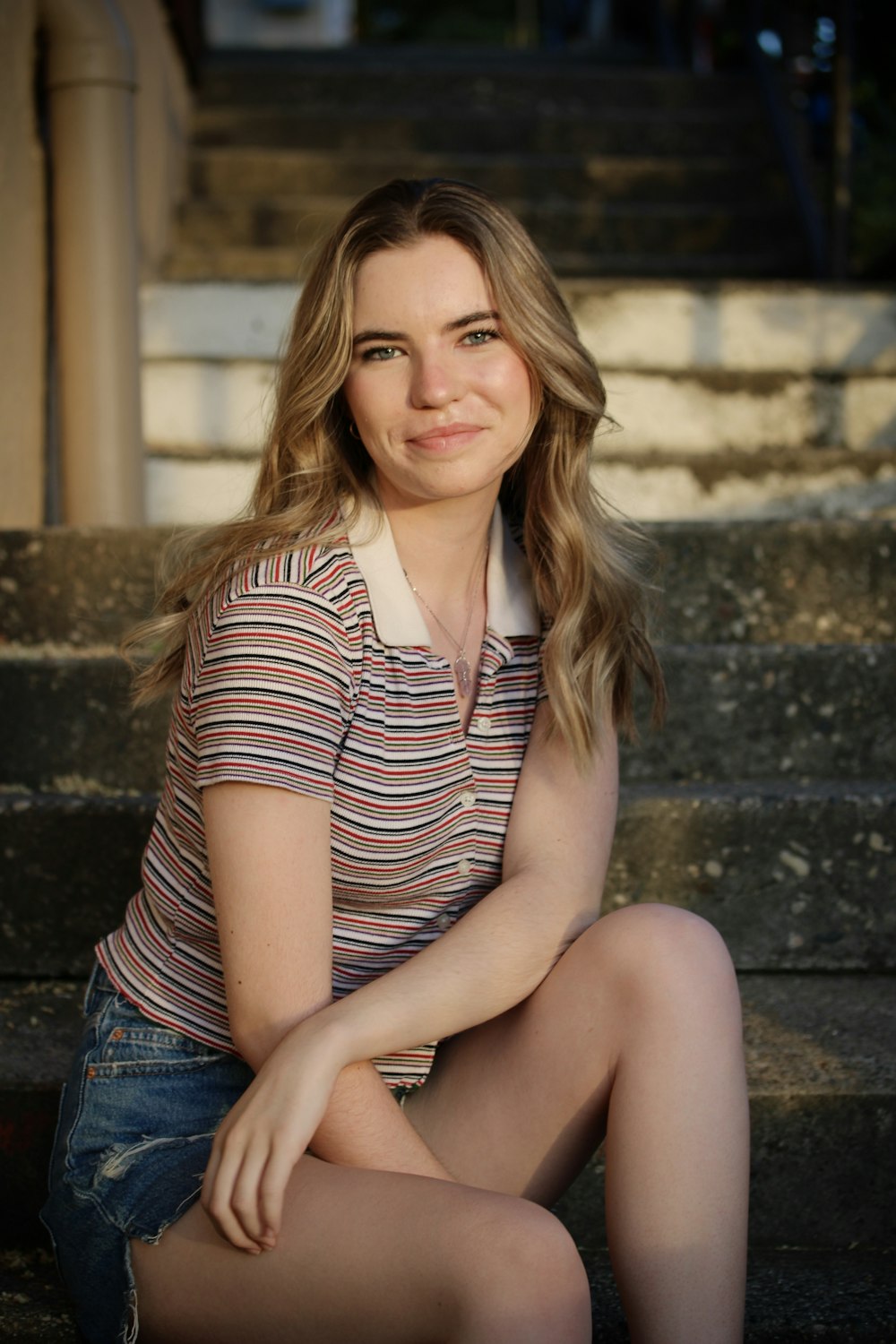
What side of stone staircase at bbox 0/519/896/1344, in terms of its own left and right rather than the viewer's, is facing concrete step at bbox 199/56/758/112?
back

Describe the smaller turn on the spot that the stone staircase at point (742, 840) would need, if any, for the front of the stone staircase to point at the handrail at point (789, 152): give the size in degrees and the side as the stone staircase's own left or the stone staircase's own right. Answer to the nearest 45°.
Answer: approximately 180°

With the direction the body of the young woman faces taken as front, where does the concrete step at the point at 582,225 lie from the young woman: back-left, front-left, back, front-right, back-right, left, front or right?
back-left

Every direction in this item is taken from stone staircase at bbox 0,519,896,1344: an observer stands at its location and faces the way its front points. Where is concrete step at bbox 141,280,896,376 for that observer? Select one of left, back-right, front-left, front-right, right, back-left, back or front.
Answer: back

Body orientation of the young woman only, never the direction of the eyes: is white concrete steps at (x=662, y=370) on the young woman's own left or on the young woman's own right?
on the young woman's own left

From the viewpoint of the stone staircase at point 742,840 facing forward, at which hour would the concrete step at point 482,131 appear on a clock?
The concrete step is roughly at 6 o'clock from the stone staircase.

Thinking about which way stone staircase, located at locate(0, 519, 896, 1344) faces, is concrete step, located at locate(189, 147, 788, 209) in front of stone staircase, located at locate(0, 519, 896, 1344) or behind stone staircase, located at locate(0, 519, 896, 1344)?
behind

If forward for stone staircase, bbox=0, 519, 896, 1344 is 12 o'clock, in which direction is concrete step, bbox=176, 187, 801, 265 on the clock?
The concrete step is roughly at 6 o'clock from the stone staircase.

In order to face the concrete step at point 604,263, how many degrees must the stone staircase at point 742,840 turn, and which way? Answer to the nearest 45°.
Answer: approximately 180°
